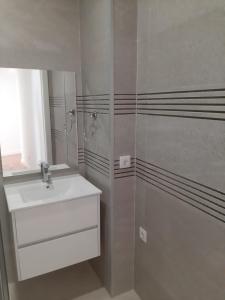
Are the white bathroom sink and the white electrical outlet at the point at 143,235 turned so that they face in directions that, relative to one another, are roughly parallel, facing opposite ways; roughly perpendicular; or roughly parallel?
roughly perpendicular

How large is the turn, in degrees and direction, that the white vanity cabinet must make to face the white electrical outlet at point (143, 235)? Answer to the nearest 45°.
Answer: approximately 45° to its left

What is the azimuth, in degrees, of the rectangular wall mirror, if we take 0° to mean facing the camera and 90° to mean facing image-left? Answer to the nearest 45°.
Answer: approximately 315°

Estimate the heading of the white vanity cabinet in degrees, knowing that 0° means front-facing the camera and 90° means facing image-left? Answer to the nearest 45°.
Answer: approximately 315°
